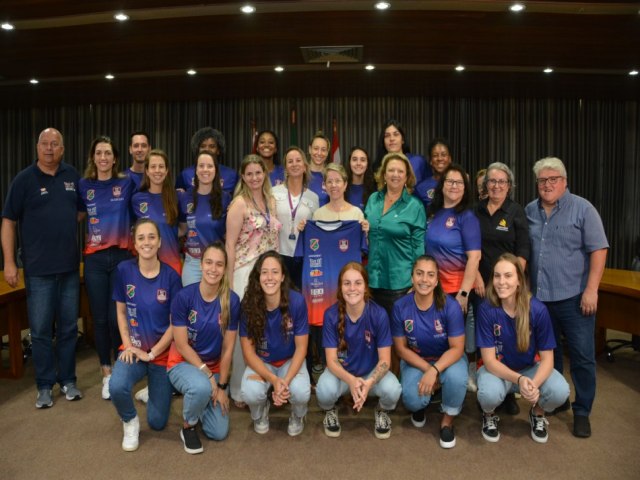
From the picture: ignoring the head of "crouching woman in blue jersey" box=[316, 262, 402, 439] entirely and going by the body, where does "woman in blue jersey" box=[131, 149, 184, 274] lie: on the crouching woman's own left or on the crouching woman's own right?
on the crouching woman's own right

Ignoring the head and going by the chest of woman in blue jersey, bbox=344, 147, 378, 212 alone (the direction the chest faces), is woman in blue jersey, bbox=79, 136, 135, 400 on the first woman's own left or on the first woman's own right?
on the first woman's own right
